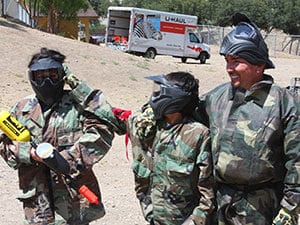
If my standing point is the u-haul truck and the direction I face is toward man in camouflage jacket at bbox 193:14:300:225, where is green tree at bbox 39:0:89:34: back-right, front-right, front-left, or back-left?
back-right

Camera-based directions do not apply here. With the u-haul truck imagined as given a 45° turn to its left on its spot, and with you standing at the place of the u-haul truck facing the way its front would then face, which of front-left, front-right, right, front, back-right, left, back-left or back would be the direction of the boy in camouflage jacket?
back

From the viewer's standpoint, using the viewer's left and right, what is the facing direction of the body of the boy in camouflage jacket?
facing the viewer and to the left of the viewer

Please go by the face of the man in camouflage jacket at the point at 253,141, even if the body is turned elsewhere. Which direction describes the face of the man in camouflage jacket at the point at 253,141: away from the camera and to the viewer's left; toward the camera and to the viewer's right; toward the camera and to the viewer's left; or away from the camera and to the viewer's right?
toward the camera and to the viewer's left

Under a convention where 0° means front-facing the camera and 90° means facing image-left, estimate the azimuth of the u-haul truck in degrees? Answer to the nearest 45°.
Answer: approximately 225°

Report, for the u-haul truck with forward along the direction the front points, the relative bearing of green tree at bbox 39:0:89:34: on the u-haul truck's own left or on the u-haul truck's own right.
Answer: on the u-haul truck's own left

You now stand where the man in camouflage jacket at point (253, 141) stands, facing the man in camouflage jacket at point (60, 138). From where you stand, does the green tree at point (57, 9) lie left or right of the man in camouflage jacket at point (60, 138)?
right

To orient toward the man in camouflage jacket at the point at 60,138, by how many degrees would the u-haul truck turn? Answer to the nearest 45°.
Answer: approximately 135° to its right
